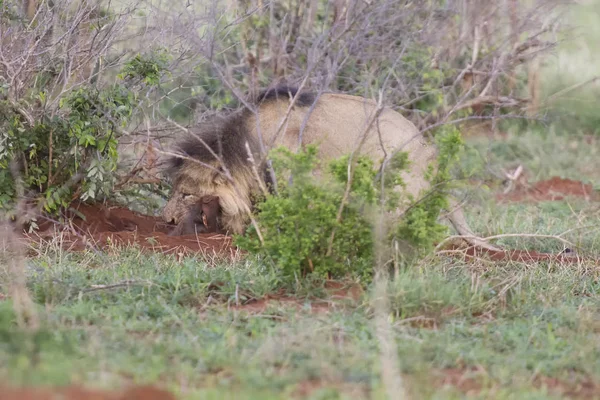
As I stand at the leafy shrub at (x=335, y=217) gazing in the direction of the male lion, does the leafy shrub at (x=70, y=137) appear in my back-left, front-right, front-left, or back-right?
front-left

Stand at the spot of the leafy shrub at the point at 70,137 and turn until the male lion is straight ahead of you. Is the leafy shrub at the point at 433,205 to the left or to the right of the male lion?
right

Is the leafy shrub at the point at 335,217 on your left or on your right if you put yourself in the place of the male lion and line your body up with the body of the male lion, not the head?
on your left

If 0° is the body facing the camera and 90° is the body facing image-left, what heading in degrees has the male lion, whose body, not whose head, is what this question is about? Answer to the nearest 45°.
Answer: approximately 90°

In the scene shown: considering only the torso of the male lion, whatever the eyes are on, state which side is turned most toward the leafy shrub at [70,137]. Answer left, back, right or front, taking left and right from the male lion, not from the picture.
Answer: front

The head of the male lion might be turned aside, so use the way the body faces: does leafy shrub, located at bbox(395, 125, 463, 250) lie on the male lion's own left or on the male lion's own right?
on the male lion's own left
